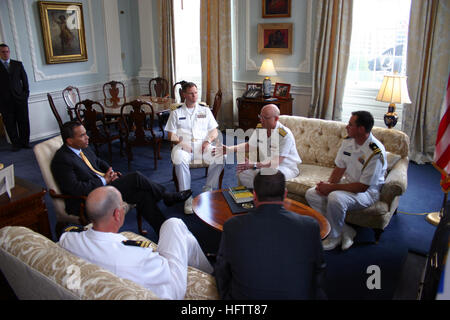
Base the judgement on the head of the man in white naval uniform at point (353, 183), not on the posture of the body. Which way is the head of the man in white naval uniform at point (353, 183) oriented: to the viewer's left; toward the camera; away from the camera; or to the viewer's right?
to the viewer's left

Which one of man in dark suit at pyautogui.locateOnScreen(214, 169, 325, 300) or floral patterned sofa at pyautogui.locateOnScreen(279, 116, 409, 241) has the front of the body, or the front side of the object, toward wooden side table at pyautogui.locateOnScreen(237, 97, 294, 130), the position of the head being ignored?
the man in dark suit

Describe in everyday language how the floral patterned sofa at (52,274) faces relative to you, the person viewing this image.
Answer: facing away from the viewer and to the right of the viewer

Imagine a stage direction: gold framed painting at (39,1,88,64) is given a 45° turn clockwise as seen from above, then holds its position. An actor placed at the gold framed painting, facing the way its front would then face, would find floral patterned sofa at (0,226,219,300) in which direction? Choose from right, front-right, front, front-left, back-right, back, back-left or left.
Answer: front

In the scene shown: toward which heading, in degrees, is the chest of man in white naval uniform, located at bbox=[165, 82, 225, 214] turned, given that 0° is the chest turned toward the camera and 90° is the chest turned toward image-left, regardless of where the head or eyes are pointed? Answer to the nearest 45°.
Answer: approximately 0°

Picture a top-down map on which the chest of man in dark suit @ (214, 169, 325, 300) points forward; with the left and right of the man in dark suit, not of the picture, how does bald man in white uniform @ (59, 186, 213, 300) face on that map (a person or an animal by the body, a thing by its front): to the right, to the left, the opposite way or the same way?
the same way

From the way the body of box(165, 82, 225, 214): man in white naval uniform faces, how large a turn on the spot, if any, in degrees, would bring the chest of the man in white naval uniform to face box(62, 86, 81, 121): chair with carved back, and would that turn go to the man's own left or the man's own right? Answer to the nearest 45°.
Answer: approximately 135° to the man's own right

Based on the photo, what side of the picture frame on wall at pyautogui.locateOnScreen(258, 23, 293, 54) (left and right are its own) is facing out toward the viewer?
front

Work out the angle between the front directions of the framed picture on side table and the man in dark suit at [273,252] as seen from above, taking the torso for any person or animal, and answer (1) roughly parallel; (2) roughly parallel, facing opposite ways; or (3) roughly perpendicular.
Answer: roughly parallel, facing opposite ways

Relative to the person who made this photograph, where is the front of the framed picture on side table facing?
facing the viewer

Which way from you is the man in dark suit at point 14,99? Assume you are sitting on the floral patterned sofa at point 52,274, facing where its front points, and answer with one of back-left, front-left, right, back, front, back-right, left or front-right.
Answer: front-left

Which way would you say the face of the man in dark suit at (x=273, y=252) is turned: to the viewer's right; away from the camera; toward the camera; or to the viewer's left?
away from the camera

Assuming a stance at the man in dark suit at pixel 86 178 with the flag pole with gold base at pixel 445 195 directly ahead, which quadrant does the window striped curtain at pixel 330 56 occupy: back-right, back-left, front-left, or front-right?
front-left

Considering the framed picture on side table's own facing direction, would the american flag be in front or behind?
in front

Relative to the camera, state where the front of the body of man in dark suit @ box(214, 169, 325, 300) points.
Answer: away from the camera

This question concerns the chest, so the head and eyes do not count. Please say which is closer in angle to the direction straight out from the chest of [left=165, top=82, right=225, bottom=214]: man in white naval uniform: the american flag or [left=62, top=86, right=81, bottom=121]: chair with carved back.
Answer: the american flag

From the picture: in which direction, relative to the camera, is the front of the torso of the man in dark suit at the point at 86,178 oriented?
to the viewer's right
